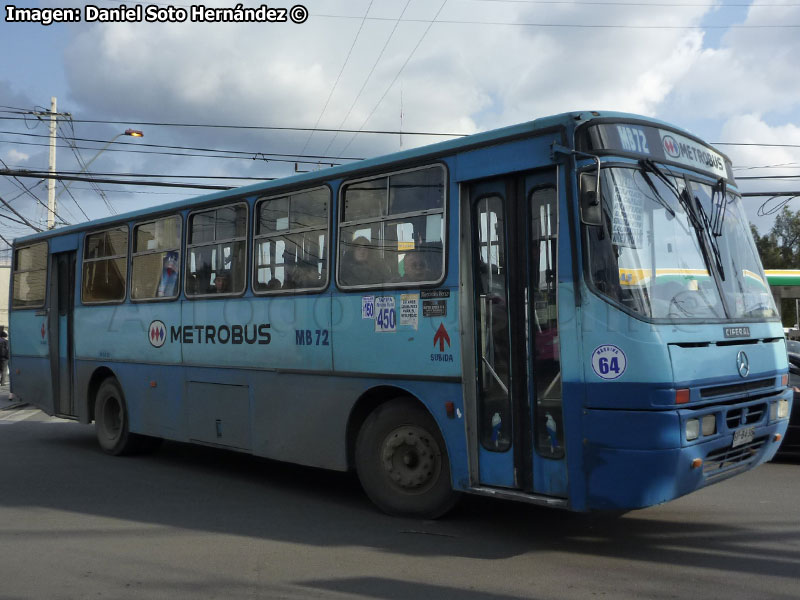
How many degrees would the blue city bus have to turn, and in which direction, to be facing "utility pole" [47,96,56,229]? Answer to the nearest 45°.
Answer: approximately 180°

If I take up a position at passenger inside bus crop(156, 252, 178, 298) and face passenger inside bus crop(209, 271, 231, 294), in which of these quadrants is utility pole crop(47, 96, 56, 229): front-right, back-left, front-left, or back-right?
back-left

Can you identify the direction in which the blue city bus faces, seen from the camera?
facing the viewer and to the right of the viewer
